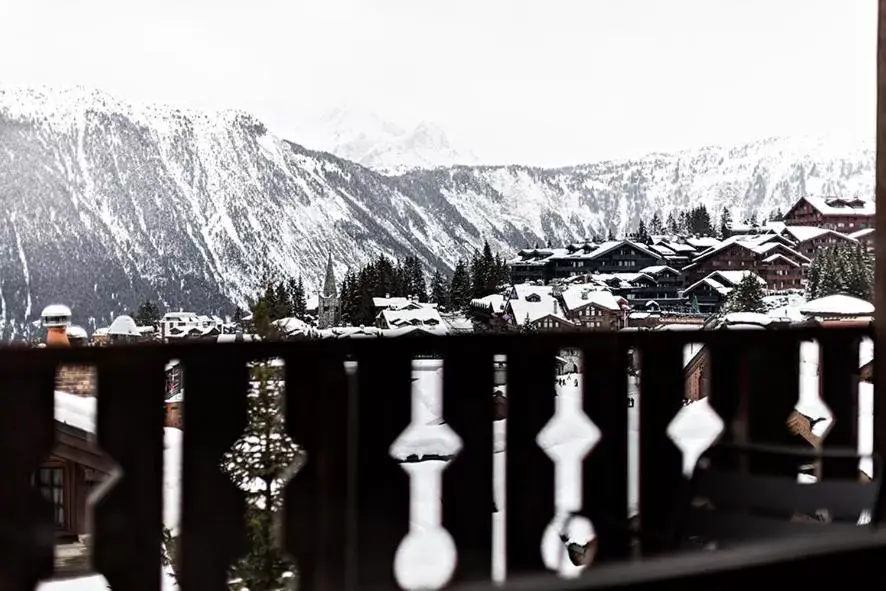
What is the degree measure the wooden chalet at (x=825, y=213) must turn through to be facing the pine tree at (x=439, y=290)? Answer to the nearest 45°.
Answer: approximately 45° to its right

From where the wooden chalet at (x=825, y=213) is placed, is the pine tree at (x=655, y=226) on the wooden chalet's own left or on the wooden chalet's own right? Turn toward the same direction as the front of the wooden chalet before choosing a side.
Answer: on the wooden chalet's own right

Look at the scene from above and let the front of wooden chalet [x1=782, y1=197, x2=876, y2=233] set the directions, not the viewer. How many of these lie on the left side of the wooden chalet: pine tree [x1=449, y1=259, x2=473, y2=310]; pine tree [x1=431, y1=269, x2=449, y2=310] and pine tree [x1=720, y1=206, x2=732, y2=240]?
0

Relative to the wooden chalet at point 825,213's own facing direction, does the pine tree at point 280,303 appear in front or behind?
in front

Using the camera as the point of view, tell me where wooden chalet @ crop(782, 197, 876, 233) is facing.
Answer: facing the viewer and to the left of the viewer

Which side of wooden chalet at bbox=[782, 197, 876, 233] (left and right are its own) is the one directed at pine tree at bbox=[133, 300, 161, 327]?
front

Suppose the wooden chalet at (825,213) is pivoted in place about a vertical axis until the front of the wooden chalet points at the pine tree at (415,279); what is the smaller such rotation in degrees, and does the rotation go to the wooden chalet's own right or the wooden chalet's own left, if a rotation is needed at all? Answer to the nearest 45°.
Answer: approximately 45° to the wooden chalet's own right

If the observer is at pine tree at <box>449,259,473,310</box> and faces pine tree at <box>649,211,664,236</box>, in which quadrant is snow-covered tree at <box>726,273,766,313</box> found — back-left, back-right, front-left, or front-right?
front-right

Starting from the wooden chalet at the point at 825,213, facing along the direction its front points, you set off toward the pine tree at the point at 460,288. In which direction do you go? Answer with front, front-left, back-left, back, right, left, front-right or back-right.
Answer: front-right

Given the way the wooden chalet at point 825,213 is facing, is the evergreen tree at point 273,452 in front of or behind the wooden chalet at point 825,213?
in front

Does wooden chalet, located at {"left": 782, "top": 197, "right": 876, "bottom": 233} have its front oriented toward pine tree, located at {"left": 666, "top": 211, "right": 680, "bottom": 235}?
no
